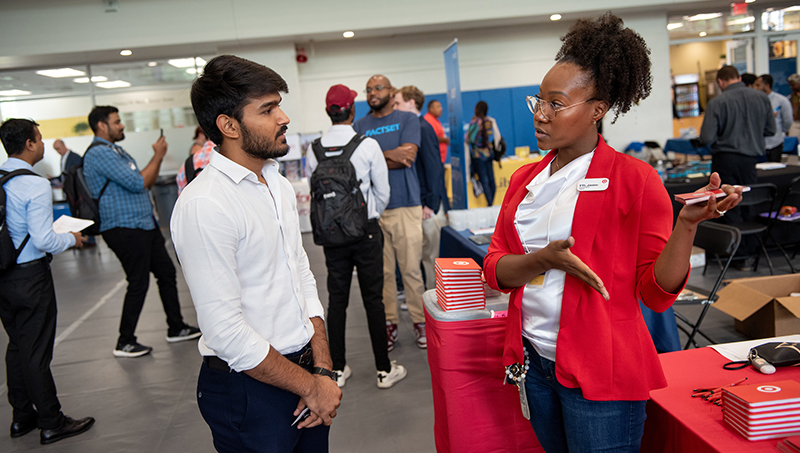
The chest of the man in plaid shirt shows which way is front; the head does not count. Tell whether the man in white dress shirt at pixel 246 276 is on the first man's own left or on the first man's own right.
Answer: on the first man's own right

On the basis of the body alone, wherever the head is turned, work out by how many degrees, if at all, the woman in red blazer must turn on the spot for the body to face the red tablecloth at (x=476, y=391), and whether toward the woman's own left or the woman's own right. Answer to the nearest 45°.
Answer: approximately 90° to the woman's own right

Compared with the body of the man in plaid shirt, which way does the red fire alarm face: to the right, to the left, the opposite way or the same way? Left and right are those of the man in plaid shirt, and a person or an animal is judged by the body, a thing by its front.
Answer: to the right

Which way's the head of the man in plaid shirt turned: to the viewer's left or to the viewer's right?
to the viewer's right

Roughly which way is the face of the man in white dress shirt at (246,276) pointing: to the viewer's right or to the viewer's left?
to the viewer's right

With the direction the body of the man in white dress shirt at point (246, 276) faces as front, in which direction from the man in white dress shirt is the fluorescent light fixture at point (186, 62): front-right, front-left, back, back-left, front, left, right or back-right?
back-left

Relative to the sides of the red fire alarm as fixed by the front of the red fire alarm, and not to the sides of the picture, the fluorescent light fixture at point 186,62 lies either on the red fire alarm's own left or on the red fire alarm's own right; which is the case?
on the red fire alarm's own right

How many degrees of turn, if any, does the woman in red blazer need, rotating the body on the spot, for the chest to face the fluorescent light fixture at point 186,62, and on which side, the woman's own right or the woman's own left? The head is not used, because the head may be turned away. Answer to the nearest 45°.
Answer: approximately 90° to the woman's own right

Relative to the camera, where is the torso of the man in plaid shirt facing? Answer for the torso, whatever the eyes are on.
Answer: to the viewer's right

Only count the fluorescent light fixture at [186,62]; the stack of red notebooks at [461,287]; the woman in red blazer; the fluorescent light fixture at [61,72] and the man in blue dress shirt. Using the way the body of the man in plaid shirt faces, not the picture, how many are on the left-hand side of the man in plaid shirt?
2

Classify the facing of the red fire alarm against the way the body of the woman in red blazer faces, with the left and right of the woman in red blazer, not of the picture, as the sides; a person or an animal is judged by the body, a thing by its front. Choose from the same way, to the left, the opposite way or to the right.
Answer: to the left
